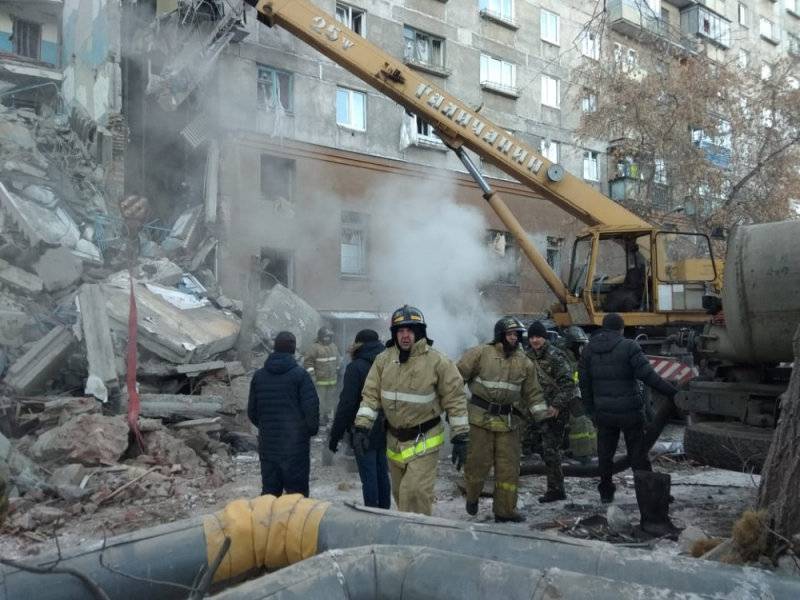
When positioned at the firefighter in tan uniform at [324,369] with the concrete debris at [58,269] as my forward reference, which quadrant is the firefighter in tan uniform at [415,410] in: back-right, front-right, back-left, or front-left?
back-left

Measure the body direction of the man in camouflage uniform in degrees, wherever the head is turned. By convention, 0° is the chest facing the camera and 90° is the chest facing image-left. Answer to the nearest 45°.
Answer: approximately 45°

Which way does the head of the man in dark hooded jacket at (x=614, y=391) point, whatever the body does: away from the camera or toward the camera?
away from the camera

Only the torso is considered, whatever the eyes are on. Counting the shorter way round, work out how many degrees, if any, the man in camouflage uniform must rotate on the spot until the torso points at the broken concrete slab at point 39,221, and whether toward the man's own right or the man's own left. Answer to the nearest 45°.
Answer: approximately 90° to the man's own right

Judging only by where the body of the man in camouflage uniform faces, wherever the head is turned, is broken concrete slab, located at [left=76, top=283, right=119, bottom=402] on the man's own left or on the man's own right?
on the man's own right

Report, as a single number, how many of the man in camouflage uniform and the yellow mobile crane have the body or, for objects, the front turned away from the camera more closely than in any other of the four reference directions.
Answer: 0
